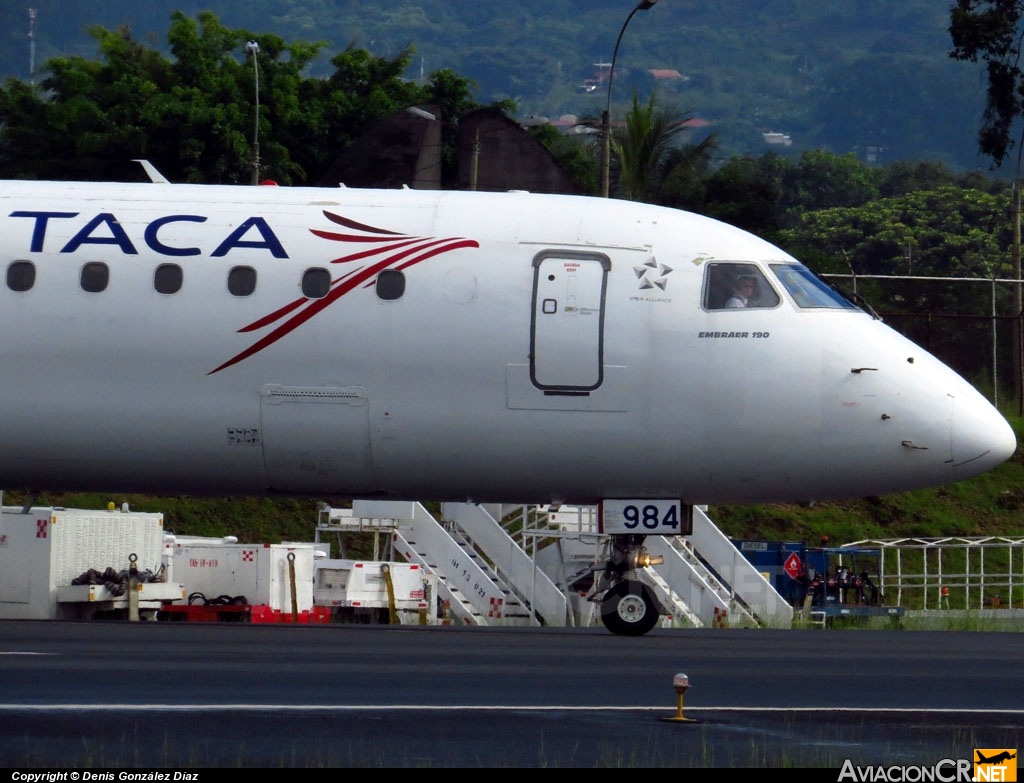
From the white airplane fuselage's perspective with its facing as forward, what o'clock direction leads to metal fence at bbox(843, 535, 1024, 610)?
The metal fence is roughly at 10 o'clock from the white airplane fuselage.

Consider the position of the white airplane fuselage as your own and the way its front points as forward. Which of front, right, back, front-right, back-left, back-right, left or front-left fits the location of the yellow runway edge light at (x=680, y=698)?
right

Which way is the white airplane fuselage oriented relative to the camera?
to the viewer's right

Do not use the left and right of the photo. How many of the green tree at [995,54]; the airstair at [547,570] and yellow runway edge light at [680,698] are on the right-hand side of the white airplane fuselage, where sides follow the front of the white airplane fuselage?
1

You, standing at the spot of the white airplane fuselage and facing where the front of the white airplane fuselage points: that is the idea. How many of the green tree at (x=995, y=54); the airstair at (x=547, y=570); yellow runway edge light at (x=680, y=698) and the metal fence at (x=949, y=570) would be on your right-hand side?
1

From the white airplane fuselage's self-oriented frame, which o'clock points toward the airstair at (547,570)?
The airstair is roughly at 9 o'clock from the white airplane fuselage.
